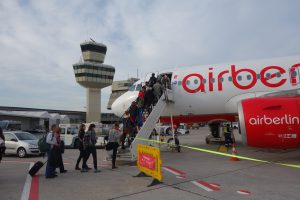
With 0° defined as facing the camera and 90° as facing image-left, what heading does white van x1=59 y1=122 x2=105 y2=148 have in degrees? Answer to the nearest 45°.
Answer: approximately 45°

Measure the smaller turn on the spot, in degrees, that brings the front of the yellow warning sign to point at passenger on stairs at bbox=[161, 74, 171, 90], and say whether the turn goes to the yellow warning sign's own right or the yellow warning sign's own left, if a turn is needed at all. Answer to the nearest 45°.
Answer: approximately 135° to the yellow warning sign's own right

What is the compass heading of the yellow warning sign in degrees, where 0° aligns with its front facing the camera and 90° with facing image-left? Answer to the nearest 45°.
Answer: approximately 45°

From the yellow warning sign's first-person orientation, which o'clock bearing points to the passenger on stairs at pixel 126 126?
The passenger on stairs is roughly at 4 o'clock from the yellow warning sign.

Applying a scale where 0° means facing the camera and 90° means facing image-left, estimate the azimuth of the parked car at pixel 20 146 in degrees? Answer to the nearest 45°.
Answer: approximately 315°

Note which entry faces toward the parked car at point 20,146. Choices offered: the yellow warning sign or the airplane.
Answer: the airplane

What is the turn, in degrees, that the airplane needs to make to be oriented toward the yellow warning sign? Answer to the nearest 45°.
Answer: approximately 90° to its left

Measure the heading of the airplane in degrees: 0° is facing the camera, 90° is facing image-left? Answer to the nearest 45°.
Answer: approximately 90°

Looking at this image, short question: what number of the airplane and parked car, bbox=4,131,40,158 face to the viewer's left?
1
